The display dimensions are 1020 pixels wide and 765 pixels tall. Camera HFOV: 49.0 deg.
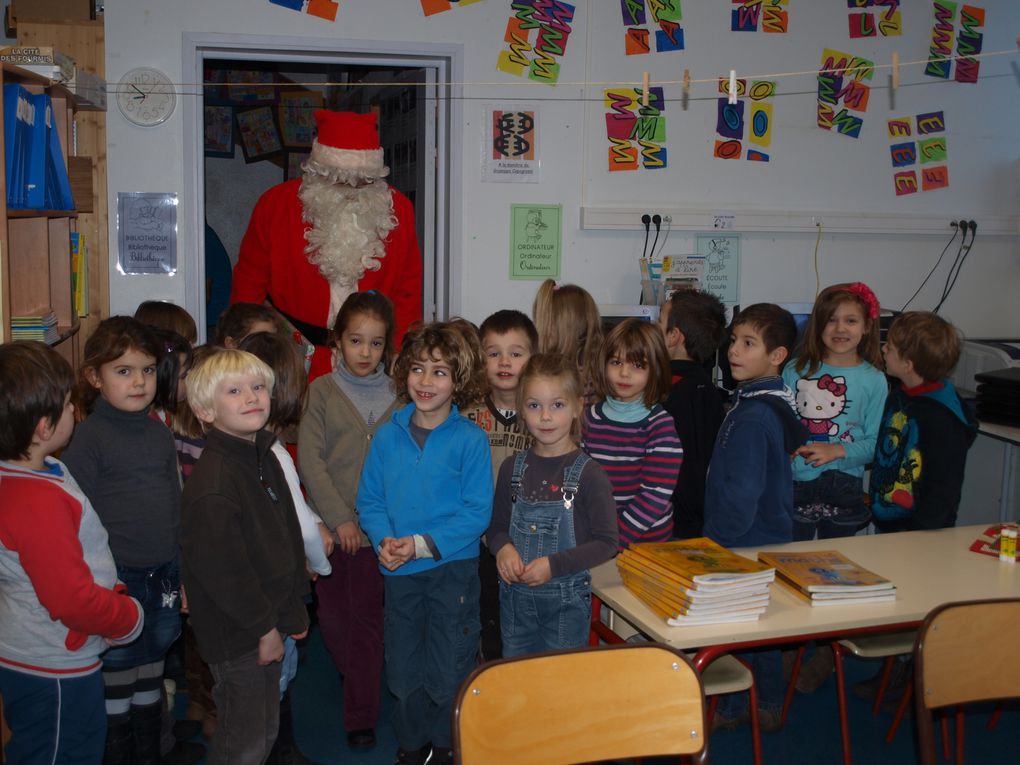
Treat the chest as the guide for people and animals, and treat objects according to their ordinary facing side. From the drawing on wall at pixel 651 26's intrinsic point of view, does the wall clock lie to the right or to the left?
on its right

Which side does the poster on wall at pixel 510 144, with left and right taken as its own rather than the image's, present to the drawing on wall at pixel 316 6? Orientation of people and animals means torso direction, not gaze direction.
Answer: right

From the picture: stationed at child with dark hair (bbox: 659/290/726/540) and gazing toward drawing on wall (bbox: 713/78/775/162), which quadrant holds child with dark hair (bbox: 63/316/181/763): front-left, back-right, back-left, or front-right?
back-left

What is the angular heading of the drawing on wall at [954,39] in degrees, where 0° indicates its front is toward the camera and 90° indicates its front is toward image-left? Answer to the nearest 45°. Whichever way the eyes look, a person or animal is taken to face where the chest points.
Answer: approximately 0°

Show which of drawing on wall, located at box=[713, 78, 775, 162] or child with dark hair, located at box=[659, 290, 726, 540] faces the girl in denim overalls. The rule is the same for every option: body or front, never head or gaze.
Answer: the drawing on wall

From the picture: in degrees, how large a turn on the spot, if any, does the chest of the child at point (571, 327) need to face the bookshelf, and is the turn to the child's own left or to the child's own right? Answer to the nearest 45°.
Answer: approximately 90° to the child's own left

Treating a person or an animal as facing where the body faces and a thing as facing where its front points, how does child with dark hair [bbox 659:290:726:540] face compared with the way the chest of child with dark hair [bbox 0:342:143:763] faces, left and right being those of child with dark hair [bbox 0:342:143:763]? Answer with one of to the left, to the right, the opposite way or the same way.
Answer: to the left

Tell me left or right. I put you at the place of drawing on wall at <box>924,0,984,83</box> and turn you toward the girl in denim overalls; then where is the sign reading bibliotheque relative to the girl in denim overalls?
right

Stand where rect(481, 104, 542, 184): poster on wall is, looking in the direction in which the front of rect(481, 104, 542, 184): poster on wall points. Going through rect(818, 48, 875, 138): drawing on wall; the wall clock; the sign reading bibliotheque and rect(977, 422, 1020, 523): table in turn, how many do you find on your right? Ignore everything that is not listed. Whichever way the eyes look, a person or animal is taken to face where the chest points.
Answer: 2

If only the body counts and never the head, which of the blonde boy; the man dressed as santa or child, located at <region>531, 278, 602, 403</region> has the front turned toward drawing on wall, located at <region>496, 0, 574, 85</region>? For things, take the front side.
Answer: the child
